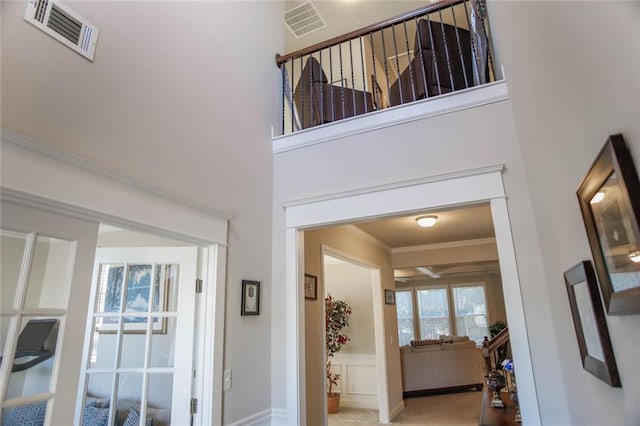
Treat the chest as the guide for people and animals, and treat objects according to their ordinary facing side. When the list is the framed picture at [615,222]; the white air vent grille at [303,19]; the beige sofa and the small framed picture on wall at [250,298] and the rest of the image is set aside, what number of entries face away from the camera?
1

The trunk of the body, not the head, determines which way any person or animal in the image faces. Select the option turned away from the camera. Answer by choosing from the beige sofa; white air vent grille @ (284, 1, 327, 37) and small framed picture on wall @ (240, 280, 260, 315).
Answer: the beige sofa

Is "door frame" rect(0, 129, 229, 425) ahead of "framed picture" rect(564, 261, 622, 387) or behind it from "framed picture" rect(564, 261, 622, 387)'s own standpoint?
ahead

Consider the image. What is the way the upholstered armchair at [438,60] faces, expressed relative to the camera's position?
facing away from the viewer and to the left of the viewer

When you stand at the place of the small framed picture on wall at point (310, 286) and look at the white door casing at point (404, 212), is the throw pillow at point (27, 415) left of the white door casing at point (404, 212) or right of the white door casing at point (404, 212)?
right

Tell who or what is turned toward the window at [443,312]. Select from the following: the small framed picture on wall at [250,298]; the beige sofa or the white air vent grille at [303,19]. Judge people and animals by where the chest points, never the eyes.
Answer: the beige sofa

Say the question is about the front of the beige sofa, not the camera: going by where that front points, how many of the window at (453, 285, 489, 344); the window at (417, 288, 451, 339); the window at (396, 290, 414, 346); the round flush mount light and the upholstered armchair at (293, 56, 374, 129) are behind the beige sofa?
2

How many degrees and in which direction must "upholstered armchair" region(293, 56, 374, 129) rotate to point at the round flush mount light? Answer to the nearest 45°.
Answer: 0° — it already faces it

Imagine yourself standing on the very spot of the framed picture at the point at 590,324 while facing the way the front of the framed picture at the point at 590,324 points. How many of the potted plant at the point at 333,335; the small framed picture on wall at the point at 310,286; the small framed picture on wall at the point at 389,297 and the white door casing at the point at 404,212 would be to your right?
4

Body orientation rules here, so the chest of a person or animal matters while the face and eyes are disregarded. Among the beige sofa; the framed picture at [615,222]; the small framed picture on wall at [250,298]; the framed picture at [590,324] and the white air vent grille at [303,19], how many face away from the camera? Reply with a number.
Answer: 1

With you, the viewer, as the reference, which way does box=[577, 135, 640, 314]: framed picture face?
facing the viewer and to the left of the viewer

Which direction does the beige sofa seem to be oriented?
away from the camera

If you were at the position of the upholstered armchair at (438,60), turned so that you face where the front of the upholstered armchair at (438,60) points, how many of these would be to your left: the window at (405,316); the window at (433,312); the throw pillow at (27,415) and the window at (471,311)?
1
